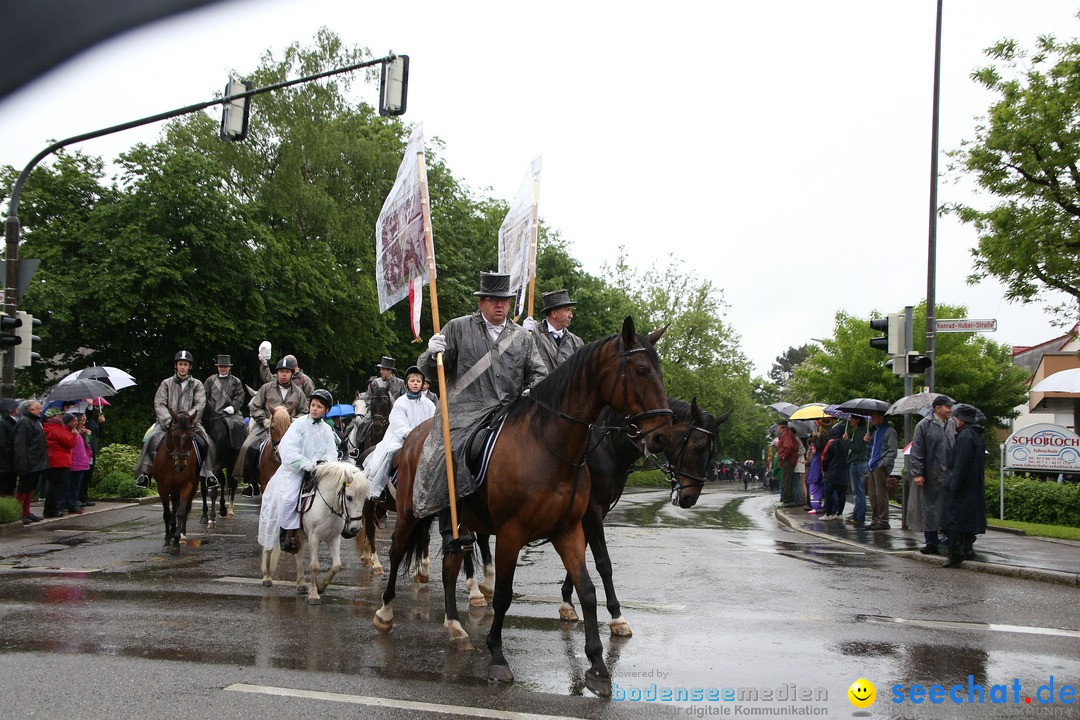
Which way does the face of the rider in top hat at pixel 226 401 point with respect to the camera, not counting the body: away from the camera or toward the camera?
toward the camera

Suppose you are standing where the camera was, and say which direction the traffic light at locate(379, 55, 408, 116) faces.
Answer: facing away from the viewer

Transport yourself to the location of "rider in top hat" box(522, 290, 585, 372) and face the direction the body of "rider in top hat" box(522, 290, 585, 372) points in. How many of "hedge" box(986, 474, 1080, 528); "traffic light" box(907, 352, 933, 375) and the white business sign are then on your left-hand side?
3

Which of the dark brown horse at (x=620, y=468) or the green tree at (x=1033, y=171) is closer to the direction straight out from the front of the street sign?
the dark brown horse

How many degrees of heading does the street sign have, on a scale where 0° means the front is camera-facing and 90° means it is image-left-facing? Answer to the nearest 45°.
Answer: approximately 0°

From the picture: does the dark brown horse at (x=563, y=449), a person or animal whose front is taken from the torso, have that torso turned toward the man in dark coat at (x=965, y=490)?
no

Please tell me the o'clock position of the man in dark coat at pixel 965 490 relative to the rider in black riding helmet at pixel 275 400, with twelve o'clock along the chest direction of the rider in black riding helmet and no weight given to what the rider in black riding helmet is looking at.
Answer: The man in dark coat is roughly at 10 o'clock from the rider in black riding helmet.

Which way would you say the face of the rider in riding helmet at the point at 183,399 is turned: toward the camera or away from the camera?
toward the camera

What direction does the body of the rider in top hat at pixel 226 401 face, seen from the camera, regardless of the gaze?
toward the camera

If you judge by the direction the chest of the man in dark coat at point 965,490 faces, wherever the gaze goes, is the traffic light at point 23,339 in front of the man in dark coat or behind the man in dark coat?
in front

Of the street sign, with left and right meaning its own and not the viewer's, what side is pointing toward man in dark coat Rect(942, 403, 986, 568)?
front

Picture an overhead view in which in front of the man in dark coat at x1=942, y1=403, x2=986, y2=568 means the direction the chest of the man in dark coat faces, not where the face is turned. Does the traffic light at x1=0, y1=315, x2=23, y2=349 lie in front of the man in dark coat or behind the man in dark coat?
in front
